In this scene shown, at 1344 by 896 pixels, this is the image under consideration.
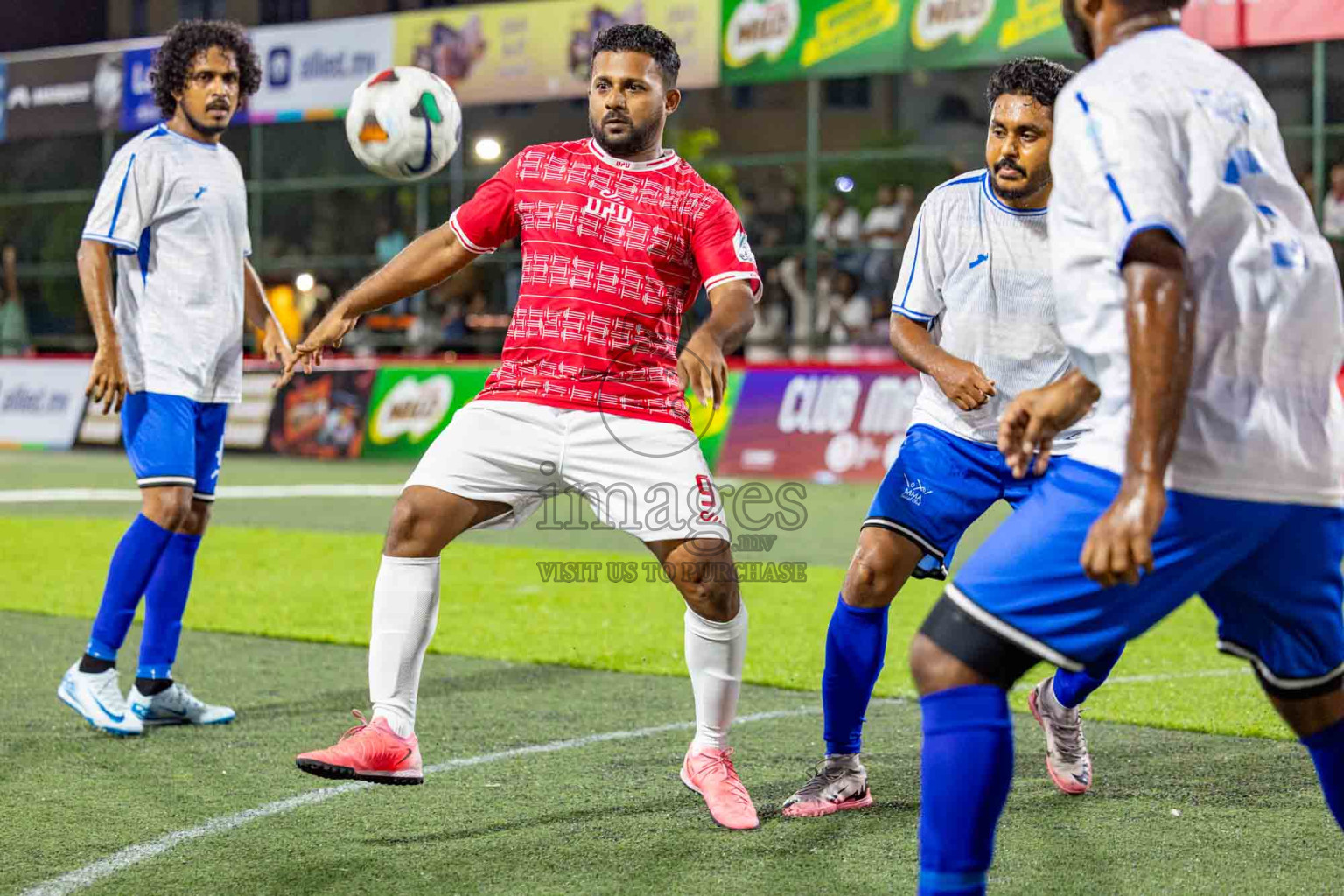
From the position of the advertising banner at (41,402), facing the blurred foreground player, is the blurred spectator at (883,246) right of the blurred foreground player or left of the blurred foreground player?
left

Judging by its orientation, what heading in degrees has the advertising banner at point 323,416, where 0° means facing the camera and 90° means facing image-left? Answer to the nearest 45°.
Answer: approximately 0°

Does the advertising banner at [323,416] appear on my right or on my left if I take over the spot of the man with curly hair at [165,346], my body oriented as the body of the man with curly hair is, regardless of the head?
on my left

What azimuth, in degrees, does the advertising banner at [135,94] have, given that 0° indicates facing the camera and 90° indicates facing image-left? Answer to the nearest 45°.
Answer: approximately 0°

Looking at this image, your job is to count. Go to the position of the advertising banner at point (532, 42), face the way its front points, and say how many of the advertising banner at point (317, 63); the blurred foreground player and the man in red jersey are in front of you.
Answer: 2

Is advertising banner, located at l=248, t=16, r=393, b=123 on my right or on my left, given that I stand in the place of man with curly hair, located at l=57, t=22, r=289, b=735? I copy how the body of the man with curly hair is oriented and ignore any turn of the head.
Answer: on my left

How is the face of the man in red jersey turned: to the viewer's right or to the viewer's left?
to the viewer's left

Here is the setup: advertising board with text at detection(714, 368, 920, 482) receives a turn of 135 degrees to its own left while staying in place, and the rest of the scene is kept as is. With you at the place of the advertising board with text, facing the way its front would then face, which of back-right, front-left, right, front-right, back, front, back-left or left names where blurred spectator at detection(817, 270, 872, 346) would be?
front-left

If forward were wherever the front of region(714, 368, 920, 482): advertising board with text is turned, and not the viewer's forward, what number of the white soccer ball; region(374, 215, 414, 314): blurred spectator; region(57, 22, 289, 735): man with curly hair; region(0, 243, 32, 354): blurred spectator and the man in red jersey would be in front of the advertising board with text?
3
